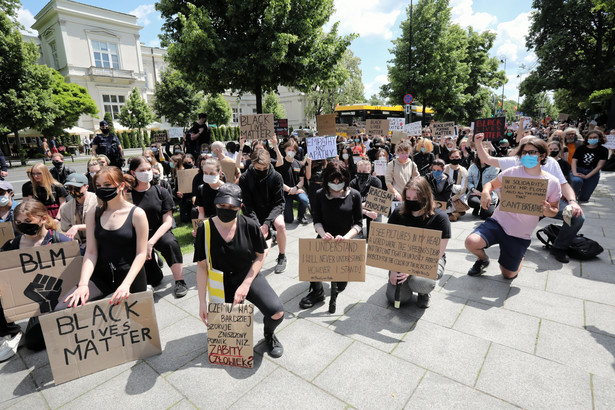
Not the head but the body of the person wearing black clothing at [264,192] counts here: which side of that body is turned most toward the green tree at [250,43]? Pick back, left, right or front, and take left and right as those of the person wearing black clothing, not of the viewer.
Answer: back

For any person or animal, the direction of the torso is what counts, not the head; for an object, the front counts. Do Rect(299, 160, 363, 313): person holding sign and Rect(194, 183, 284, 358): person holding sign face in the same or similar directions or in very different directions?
same or similar directions

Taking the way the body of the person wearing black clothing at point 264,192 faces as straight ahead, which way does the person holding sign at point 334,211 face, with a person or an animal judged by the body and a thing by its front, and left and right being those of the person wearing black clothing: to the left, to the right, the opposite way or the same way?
the same way

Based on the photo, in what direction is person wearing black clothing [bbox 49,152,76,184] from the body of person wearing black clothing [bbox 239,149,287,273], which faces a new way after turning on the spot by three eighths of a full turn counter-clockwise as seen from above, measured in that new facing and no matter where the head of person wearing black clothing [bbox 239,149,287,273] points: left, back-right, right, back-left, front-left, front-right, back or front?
left

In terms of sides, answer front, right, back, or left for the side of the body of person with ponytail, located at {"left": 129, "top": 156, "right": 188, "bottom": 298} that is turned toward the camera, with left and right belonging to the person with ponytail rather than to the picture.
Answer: front

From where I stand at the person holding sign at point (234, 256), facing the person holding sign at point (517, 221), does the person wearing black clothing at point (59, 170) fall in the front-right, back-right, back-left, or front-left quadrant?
back-left

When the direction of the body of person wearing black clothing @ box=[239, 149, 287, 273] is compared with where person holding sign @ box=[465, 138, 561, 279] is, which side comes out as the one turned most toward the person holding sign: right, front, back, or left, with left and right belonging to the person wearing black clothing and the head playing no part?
left

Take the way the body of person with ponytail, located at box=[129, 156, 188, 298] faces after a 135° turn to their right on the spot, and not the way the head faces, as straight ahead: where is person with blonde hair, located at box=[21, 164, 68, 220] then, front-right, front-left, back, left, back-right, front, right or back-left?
front

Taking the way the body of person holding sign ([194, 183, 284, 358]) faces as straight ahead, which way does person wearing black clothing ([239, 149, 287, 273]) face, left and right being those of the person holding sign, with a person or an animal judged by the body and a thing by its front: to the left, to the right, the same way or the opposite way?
the same way

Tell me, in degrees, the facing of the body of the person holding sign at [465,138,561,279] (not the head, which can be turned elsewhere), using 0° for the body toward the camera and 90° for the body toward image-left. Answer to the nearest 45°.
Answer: approximately 45°

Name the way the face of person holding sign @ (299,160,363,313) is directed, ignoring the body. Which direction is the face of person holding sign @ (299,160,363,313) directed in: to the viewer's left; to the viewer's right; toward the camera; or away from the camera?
toward the camera

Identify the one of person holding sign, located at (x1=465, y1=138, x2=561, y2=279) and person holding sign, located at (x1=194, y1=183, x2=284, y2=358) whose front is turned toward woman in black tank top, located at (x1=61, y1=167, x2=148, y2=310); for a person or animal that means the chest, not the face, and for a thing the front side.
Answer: person holding sign, located at (x1=465, y1=138, x2=561, y2=279)

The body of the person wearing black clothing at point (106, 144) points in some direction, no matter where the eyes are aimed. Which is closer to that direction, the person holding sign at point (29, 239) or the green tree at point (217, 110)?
the person holding sign

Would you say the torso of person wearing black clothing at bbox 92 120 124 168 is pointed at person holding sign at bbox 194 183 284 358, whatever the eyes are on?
yes

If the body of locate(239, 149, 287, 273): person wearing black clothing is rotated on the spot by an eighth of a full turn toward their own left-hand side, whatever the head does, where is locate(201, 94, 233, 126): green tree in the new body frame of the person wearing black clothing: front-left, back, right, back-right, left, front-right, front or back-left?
back-left

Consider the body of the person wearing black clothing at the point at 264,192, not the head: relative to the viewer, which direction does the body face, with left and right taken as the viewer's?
facing the viewer

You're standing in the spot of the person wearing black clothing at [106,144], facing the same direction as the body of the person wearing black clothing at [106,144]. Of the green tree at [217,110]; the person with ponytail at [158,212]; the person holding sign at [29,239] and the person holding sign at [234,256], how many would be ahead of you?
3

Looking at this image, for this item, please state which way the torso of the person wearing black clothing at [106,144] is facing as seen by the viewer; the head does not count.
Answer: toward the camera

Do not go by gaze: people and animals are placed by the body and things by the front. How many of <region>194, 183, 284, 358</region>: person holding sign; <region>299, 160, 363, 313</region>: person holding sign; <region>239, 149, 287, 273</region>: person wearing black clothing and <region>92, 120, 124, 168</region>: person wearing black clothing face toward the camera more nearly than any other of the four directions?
4

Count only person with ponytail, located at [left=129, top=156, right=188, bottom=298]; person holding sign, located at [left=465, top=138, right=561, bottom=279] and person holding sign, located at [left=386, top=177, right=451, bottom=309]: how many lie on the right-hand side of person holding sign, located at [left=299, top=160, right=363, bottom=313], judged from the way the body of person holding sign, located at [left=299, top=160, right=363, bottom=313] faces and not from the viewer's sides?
1

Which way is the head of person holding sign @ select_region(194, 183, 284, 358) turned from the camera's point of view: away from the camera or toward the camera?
toward the camera

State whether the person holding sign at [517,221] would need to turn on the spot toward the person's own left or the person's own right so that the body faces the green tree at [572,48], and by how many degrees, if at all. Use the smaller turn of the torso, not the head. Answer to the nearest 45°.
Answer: approximately 135° to the person's own right

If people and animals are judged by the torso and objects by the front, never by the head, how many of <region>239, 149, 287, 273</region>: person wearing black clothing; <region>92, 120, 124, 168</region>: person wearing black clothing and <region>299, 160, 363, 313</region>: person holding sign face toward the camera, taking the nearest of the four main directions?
3
